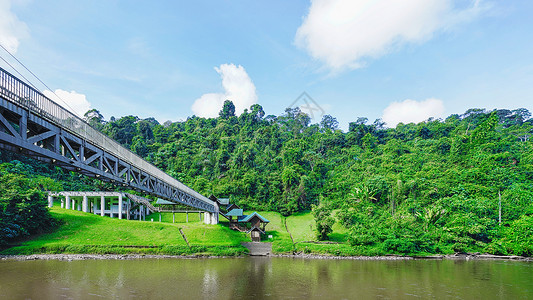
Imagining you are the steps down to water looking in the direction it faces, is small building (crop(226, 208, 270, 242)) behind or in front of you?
behind

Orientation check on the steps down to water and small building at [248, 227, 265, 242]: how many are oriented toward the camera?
2

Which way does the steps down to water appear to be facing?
toward the camera

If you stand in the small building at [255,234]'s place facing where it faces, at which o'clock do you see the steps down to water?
The steps down to water is roughly at 12 o'clock from the small building.

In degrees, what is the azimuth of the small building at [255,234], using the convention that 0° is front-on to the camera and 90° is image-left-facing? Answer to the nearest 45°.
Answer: approximately 0°

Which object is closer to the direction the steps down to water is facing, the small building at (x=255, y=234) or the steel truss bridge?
the steel truss bridge

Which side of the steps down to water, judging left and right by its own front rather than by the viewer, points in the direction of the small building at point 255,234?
back
